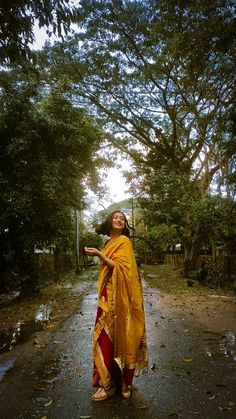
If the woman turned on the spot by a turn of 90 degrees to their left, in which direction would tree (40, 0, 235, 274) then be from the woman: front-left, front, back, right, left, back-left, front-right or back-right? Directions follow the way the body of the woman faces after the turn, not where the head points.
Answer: back-left

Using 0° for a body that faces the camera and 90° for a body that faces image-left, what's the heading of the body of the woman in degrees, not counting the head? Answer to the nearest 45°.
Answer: approximately 45°

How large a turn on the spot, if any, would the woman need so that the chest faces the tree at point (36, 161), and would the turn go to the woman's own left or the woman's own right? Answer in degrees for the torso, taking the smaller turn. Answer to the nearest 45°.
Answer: approximately 135° to the woman's own right
